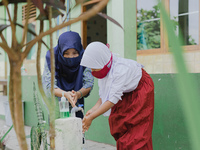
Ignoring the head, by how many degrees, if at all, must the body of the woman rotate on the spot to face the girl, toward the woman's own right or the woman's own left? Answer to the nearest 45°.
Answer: approximately 45° to the woman's own left

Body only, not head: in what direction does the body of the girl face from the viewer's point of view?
to the viewer's left

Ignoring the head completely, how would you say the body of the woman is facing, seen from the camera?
toward the camera

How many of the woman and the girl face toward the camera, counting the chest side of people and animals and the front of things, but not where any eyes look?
1

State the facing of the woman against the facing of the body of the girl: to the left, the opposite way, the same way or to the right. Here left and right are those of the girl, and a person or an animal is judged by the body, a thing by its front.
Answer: to the left

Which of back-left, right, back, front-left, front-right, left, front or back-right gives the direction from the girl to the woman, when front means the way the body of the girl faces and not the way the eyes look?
front-right
